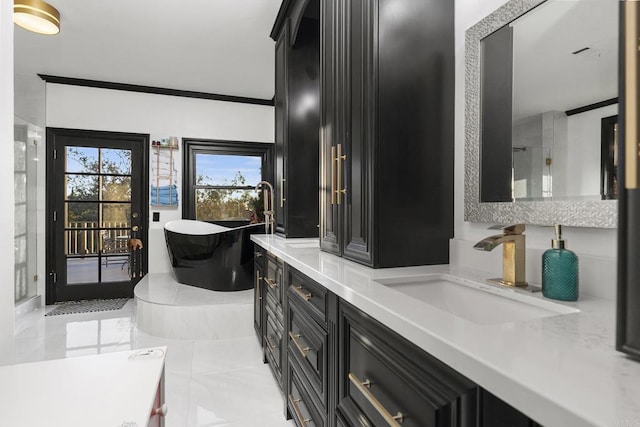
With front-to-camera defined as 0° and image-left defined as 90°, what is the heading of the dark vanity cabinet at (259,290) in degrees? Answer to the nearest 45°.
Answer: approximately 90°

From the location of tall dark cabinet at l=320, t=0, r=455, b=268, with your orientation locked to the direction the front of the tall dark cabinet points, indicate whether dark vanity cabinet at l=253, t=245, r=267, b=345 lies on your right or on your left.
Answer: on your right

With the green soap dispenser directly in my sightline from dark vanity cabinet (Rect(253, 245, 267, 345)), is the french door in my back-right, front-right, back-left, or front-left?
back-right
